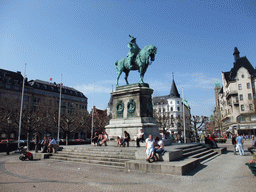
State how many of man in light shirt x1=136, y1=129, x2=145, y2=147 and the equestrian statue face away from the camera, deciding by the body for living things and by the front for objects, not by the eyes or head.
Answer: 0

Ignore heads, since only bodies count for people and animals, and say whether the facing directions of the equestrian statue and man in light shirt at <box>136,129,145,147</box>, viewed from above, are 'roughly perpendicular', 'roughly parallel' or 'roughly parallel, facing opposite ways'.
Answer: roughly perpendicular

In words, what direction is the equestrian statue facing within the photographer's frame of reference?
facing the viewer and to the right of the viewer
